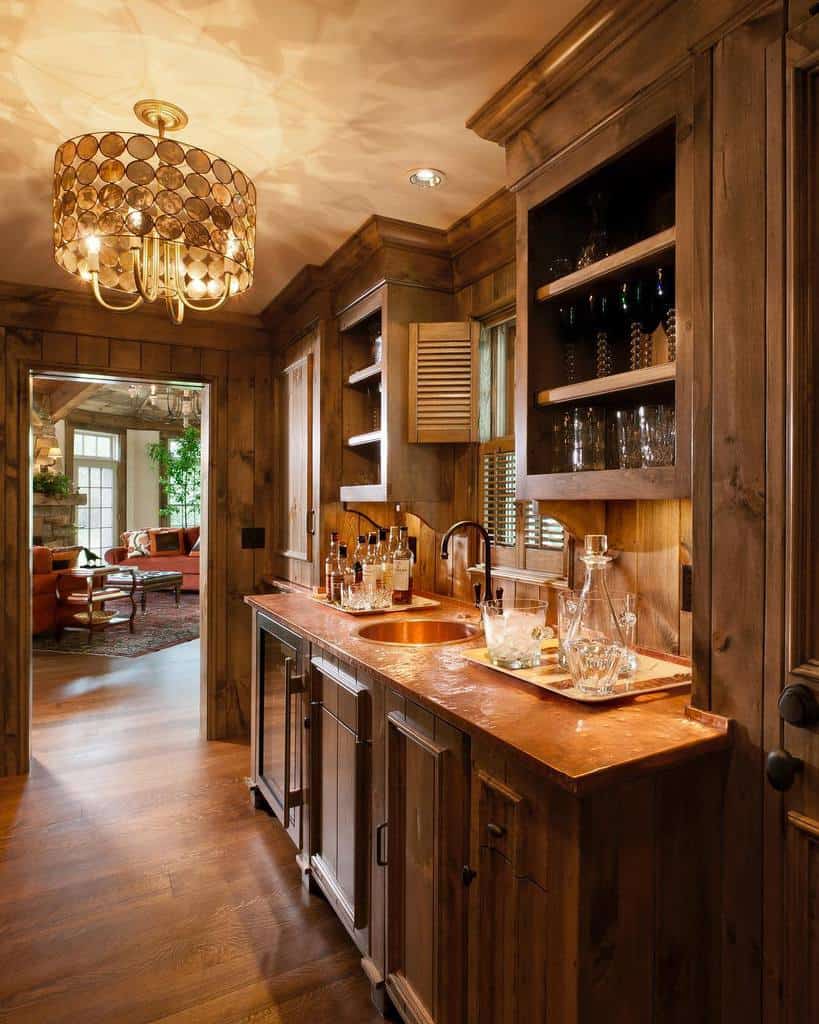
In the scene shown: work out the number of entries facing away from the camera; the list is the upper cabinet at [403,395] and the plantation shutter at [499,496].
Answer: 0

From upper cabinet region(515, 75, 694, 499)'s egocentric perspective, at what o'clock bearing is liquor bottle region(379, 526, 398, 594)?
The liquor bottle is roughly at 3 o'clock from the upper cabinet.

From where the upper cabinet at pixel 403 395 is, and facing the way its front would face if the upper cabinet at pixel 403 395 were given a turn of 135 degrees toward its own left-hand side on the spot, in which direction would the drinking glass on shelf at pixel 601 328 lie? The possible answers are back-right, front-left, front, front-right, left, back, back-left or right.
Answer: front-right

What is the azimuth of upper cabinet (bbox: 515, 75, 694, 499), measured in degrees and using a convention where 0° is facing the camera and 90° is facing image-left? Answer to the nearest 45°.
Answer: approximately 45°

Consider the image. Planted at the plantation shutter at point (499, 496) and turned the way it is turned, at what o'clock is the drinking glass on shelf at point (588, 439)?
The drinking glass on shelf is roughly at 10 o'clock from the plantation shutter.

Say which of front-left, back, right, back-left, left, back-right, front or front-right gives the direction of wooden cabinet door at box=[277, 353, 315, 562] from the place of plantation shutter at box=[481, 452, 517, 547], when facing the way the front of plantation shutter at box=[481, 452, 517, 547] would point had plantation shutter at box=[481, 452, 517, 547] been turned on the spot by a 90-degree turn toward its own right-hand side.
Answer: front

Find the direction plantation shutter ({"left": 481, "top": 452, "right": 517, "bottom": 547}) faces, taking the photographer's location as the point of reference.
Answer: facing the viewer and to the left of the viewer

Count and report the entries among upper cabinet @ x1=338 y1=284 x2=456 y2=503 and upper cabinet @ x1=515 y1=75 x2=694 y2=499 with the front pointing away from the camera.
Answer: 0
